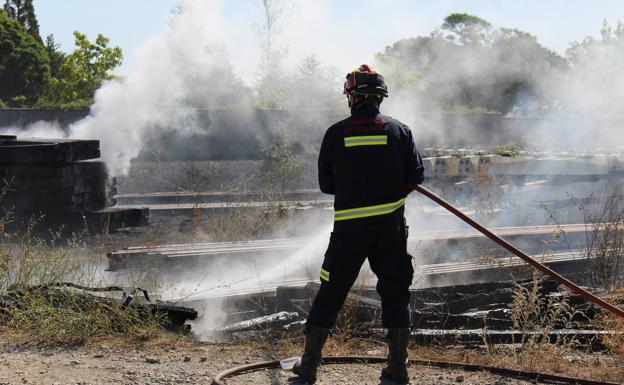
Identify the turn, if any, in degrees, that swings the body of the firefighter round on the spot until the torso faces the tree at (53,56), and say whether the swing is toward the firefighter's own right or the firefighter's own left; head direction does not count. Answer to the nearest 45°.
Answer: approximately 45° to the firefighter's own left

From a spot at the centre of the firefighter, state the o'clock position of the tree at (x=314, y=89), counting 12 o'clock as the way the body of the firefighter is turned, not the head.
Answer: The tree is roughly at 12 o'clock from the firefighter.

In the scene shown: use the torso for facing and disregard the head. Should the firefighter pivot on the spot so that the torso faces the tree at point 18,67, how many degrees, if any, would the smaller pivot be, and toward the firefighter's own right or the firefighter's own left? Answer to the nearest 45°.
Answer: approximately 45° to the firefighter's own left

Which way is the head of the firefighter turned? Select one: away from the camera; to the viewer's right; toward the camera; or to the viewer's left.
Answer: away from the camera

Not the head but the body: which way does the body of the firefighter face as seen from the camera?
away from the camera

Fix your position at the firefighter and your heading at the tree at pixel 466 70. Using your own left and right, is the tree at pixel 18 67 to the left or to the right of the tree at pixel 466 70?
left
